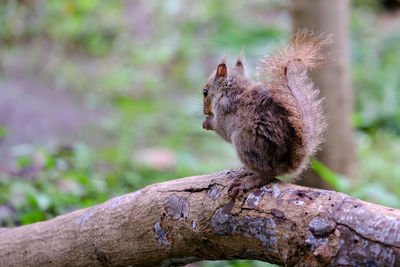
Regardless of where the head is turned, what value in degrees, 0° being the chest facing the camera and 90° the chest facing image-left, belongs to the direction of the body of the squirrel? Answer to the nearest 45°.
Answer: approximately 135°

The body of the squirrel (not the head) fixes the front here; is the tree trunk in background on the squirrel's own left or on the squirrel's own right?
on the squirrel's own right
